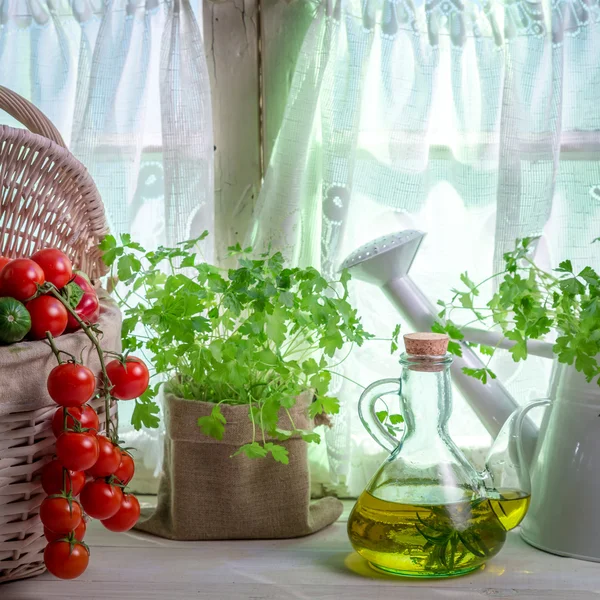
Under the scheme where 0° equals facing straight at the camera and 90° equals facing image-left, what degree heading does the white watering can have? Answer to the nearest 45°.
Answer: approximately 90°

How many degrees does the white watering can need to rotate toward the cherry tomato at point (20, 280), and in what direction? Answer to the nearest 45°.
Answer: approximately 45° to its left

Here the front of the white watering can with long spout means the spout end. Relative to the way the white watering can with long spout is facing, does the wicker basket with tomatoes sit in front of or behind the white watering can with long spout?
in front
